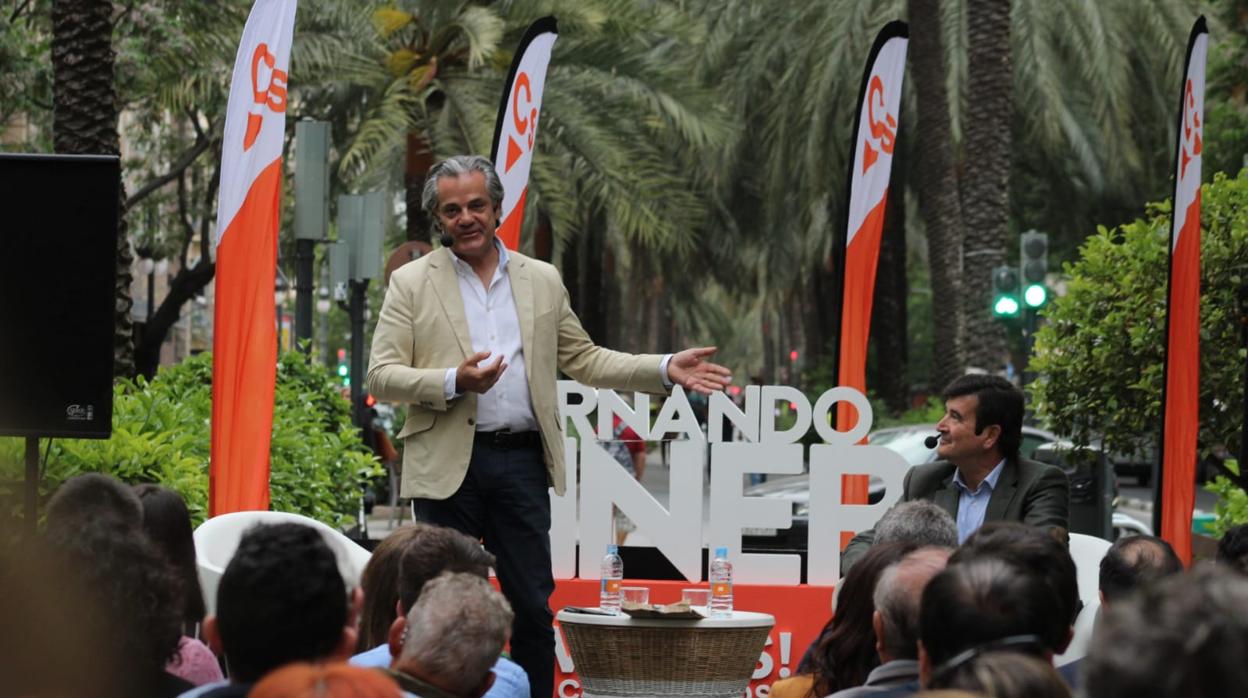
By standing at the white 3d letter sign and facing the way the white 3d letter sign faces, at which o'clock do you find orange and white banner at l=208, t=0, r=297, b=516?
The orange and white banner is roughly at 2 o'clock from the white 3d letter sign.

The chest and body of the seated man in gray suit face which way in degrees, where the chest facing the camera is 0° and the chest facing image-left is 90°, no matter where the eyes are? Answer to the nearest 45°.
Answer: approximately 45°

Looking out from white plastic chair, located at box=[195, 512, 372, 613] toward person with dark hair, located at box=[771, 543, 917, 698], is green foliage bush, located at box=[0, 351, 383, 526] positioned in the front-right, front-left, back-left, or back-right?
back-left

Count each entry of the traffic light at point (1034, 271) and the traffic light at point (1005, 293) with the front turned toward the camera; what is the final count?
2

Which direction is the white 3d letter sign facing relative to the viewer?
toward the camera

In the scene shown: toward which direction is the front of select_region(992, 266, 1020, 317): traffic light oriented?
toward the camera

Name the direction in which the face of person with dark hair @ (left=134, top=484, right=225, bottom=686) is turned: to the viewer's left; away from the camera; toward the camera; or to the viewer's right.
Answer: away from the camera

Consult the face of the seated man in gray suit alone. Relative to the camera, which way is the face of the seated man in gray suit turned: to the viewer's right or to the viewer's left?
to the viewer's left

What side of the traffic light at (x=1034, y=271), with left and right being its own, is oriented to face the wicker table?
front

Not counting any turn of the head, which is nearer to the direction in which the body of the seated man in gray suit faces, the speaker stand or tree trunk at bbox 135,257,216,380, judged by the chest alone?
the speaker stand

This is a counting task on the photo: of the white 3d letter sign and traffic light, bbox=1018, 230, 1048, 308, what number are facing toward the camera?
2

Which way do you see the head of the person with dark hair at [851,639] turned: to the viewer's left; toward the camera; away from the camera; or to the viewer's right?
away from the camera

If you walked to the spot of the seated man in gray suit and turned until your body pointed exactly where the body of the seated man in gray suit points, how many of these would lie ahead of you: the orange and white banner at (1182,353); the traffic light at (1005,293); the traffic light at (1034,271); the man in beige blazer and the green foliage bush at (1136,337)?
1

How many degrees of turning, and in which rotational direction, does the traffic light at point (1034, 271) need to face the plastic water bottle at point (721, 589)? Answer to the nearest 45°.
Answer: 0° — it already faces it
